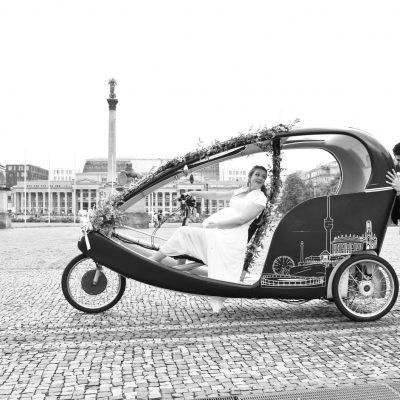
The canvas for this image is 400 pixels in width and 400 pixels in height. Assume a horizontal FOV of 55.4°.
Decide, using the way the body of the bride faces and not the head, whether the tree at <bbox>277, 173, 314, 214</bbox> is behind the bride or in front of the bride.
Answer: behind

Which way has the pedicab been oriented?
to the viewer's left

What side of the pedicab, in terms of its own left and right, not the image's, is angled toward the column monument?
right
